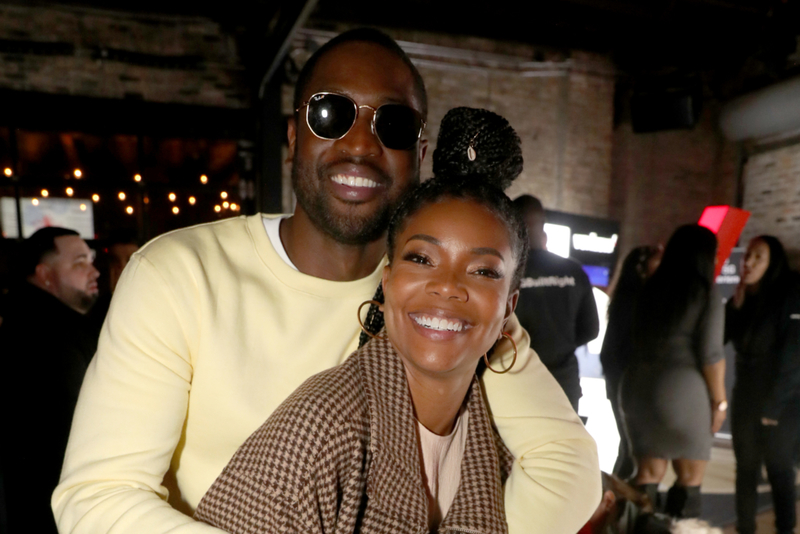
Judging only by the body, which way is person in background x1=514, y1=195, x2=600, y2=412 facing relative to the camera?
away from the camera

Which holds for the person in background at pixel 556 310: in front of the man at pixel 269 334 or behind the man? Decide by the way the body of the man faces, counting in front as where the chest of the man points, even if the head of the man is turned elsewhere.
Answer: behind

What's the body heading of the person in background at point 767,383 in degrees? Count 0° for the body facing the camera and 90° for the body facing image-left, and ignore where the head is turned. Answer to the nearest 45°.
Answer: approximately 45°

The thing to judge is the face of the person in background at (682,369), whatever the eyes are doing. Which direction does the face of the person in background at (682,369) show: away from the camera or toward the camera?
away from the camera

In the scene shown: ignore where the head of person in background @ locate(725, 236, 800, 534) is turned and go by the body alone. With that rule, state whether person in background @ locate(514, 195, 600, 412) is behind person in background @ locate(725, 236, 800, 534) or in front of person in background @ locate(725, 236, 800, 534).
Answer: in front

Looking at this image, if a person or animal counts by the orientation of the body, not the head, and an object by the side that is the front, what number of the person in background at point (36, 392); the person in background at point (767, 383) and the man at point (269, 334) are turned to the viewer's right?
1

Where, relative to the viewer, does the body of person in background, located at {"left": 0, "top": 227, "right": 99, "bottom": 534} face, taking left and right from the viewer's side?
facing to the right of the viewer

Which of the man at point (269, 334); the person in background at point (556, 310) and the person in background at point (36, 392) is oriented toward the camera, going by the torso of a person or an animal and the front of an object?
the man

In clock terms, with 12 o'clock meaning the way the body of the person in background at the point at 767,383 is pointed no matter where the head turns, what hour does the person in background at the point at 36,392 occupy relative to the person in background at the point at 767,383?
the person in background at the point at 36,392 is roughly at 12 o'clock from the person in background at the point at 767,383.

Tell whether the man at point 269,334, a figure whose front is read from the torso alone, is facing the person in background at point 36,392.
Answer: no

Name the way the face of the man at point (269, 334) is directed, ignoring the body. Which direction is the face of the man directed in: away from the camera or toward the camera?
toward the camera

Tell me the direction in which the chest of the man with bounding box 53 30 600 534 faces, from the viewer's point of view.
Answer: toward the camera

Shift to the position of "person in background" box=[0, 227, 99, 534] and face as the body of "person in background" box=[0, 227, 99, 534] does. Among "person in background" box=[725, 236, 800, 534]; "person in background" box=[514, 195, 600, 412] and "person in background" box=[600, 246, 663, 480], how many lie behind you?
0

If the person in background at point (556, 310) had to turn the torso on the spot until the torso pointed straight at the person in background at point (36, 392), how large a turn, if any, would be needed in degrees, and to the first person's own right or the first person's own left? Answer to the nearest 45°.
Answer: approximately 135° to the first person's own left
